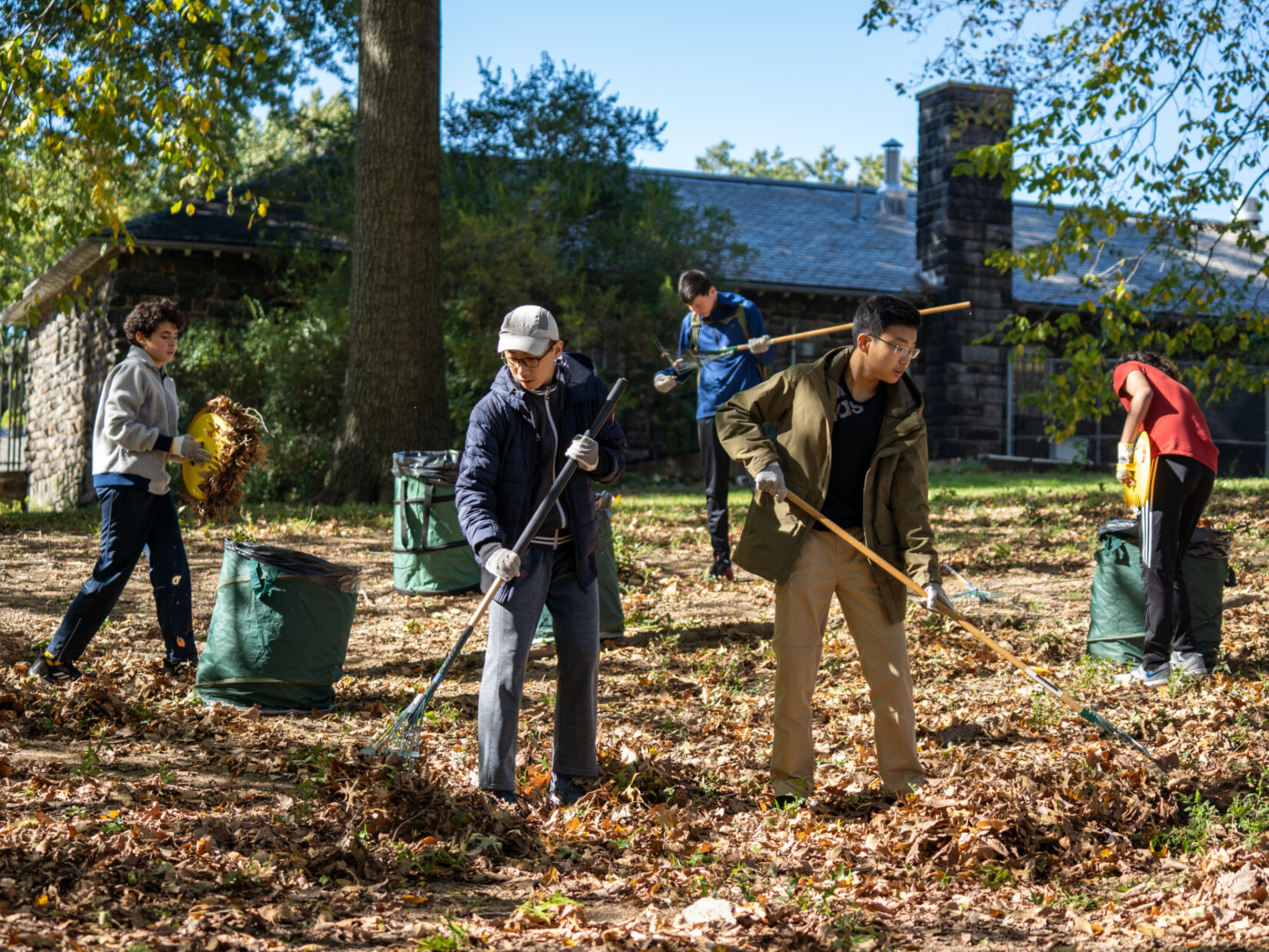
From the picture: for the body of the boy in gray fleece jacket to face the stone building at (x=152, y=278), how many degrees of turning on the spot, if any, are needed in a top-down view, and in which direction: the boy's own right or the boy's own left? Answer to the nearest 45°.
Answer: approximately 90° to the boy's own left

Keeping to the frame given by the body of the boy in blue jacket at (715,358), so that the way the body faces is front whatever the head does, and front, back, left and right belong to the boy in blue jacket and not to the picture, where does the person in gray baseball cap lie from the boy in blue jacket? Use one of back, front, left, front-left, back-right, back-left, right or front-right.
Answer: front-left

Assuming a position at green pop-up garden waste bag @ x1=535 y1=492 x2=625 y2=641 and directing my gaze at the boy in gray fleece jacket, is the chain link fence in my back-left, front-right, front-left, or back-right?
back-right

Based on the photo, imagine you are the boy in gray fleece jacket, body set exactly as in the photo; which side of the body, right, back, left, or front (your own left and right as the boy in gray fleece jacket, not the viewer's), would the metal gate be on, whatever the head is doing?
left

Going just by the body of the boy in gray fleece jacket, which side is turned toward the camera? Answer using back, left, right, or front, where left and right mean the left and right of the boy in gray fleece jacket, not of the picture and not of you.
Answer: right

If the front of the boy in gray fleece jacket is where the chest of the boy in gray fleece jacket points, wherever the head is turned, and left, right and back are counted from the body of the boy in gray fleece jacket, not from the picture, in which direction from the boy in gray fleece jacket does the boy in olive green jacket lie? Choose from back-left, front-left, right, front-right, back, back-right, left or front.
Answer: front-right

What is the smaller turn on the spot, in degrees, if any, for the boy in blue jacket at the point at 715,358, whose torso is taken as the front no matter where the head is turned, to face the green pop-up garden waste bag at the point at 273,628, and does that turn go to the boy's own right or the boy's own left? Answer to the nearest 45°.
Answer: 0° — they already face it

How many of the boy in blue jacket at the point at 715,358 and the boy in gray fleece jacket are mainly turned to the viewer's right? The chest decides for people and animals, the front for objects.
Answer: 1

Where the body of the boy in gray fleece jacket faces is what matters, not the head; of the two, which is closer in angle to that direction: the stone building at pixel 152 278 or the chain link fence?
the chain link fence

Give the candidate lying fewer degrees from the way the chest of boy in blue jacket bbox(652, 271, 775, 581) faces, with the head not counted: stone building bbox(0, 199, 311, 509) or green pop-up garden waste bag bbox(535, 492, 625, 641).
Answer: the green pop-up garden waste bag

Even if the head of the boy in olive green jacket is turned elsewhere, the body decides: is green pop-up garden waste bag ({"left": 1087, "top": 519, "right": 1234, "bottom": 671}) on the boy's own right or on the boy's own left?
on the boy's own left

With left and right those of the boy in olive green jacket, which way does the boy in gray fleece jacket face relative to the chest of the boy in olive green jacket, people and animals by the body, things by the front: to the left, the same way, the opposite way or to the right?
to the left
